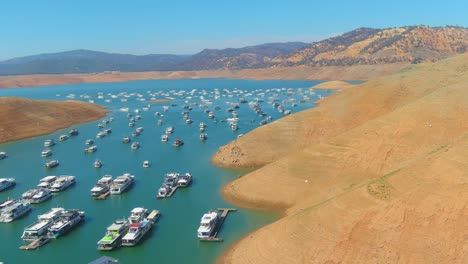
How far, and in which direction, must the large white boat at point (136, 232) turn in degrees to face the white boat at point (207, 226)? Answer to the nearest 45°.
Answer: approximately 135° to its left

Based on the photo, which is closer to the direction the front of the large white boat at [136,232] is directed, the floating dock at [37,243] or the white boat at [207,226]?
the floating dock

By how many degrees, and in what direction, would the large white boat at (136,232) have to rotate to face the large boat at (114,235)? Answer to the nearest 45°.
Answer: approximately 45° to its right

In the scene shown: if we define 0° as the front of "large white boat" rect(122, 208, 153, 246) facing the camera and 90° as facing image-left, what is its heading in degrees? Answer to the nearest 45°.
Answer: approximately 45°

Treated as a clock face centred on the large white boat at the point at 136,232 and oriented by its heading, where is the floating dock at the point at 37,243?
The floating dock is roughly at 2 o'clock from the large white boat.
